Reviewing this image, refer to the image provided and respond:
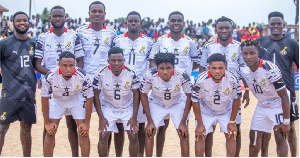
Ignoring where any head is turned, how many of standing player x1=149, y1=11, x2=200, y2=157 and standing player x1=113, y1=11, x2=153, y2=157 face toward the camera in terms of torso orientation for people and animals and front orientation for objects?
2

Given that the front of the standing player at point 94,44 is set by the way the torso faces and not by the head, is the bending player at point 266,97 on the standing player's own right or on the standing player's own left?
on the standing player's own left

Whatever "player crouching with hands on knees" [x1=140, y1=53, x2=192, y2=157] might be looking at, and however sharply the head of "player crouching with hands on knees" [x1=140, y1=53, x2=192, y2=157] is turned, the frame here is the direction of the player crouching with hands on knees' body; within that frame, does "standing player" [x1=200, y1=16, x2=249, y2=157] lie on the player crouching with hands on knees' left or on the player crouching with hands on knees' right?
on the player crouching with hands on knees' left

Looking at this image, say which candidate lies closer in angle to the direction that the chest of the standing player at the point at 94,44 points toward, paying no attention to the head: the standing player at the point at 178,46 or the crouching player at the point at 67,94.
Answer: the crouching player

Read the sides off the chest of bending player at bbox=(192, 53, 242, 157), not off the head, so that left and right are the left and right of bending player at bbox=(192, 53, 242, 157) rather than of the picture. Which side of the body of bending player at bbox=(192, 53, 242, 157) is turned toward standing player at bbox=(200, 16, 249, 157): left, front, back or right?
back

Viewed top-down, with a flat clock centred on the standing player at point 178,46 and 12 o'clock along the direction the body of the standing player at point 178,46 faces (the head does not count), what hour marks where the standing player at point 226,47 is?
the standing player at point 226,47 is roughly at 9 o'clock from the standing player at point 178,46.
